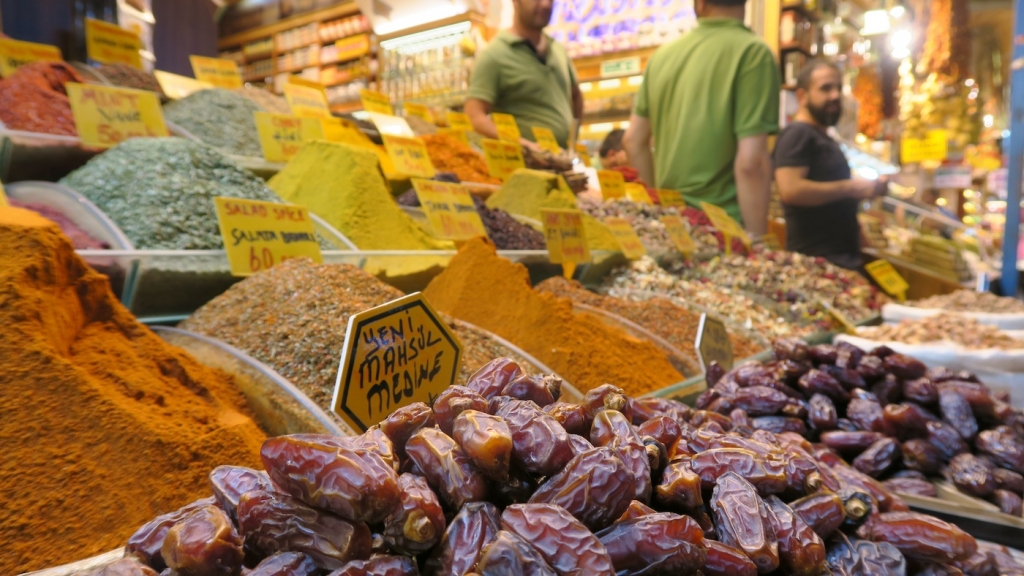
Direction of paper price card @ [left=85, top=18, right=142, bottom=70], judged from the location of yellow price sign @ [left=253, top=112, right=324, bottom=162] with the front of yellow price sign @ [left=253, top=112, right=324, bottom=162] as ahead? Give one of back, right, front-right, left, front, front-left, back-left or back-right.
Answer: back-right

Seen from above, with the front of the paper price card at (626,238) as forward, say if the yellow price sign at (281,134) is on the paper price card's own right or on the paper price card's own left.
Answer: on the paper price card's own right

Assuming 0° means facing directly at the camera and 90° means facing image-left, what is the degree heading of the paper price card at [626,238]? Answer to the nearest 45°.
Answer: approximately 0°

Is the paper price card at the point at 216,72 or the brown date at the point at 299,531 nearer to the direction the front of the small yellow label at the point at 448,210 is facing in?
the brown date

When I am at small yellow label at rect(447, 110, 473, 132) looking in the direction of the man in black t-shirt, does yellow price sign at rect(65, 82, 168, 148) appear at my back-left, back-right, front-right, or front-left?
back-right

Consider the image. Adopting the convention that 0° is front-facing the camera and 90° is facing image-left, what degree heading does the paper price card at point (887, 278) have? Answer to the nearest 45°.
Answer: approximately 0°
